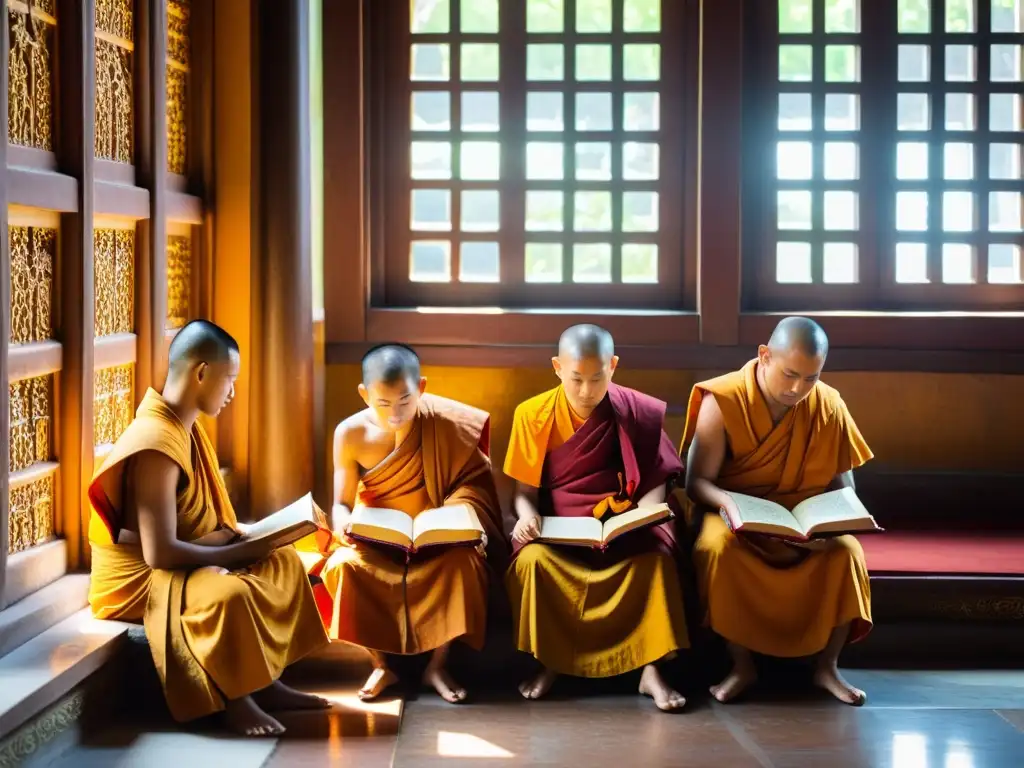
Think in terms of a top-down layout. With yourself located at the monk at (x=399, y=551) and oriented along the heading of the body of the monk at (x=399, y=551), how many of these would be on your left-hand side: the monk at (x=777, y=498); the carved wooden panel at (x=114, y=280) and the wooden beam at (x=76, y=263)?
1

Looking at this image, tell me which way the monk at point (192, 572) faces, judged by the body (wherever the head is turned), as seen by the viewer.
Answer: to the viewer's right

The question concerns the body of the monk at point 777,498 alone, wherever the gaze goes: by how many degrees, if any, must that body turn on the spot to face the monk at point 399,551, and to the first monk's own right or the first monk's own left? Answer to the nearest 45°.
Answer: approximately 90° to the first monk's own right

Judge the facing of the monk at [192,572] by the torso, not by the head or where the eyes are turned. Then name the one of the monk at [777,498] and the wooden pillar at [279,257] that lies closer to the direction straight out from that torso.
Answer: the monk

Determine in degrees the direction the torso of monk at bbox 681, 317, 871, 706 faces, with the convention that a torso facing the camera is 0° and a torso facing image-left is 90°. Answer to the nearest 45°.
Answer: approximately 0°

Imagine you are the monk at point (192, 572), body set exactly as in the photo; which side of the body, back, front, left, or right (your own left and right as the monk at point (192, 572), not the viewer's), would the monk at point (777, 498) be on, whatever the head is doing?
front

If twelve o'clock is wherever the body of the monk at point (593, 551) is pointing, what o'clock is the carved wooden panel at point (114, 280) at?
The carved wooden panel is roughly at 3 o'clock from the monk.
